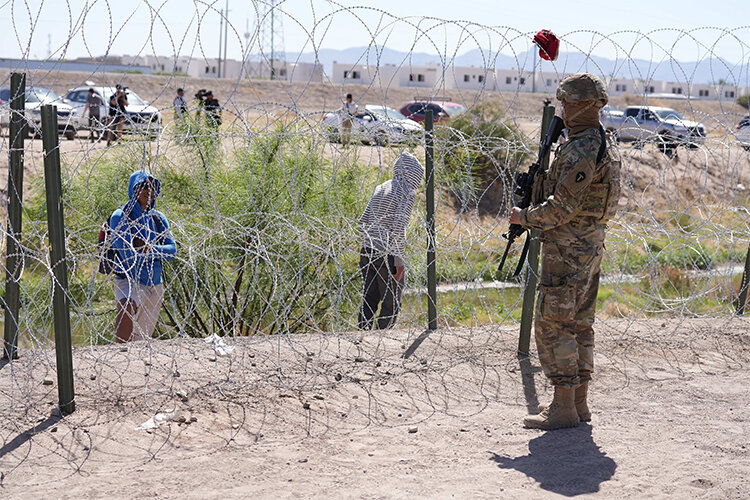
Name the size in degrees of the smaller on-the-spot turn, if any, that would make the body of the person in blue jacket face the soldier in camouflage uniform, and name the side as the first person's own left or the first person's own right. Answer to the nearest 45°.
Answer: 0° — they already face them

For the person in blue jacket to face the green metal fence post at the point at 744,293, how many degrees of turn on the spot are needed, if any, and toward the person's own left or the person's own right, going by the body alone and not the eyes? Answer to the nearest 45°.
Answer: approximately 45° to the person's own left

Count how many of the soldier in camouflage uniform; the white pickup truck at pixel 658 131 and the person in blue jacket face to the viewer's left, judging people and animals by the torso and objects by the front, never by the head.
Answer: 1

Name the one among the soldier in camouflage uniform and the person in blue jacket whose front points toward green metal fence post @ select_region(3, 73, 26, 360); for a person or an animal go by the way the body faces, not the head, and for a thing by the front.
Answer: the soldier in camouflage uniform

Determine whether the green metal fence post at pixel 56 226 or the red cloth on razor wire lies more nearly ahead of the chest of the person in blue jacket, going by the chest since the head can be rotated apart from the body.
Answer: the red cloth on razor wire

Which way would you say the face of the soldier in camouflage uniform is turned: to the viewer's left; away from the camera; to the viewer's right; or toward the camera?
to the viewer's left

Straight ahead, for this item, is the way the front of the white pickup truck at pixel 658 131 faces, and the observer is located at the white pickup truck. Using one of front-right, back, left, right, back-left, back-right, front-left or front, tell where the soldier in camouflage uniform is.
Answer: front-right

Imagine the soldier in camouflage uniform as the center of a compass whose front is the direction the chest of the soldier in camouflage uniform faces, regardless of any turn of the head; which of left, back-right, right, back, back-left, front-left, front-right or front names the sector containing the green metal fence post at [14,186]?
front

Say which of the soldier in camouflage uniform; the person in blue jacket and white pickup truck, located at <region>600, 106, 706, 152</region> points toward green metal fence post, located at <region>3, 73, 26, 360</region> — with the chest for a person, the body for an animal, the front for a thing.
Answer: the soldier in camouflage uniform

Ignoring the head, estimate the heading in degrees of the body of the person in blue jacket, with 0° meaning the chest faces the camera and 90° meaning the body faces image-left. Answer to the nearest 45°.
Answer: approximately 315°

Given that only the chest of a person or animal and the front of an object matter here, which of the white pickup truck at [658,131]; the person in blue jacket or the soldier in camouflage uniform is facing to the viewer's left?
the soldier in camouflage uniform

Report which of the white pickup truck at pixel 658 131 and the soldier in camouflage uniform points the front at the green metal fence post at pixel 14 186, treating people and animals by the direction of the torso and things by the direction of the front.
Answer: the soldier in camouflage uniform

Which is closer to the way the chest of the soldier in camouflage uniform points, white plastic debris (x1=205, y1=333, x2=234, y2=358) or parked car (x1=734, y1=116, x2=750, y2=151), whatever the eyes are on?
the white plastic debris

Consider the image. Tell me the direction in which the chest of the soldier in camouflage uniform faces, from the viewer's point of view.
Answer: to the viewer's left

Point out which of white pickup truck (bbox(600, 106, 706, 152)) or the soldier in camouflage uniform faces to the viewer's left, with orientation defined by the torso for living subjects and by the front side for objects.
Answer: the soldier in camouflage uniform

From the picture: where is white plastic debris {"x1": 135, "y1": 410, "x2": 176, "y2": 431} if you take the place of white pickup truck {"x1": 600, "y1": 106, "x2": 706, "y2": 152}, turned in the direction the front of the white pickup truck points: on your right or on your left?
on your right

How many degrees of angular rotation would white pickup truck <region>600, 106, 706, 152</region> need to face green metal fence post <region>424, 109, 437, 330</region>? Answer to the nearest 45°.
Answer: approximately 90° to its right
